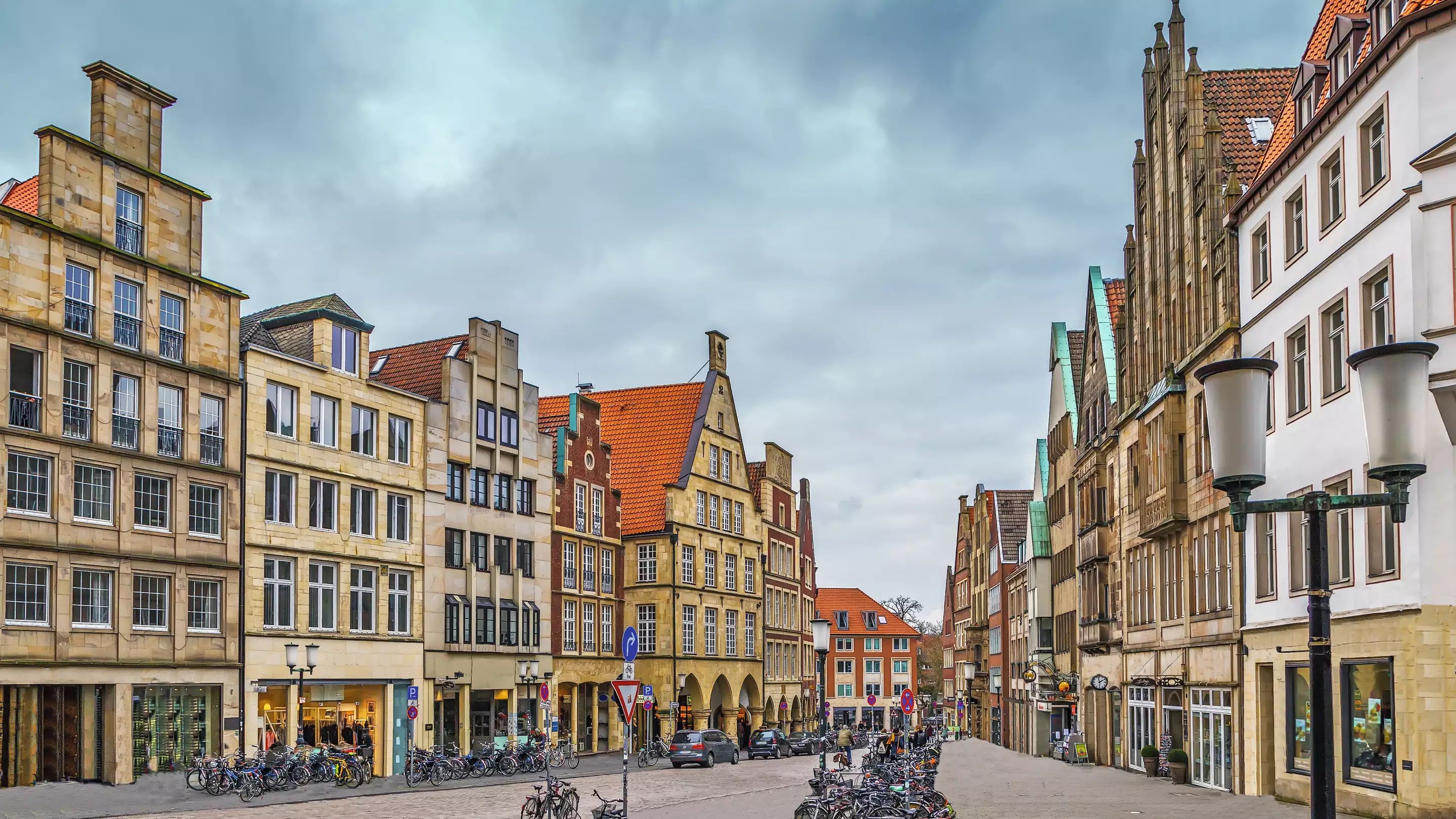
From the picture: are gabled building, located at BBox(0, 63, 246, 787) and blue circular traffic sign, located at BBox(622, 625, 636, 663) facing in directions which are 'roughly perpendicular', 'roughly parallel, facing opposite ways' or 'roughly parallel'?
roughly perpendicular

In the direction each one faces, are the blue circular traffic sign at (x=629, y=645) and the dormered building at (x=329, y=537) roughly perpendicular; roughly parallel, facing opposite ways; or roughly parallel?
roughly perpendicular

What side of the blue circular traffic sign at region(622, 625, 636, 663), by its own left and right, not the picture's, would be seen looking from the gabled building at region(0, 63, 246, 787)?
right

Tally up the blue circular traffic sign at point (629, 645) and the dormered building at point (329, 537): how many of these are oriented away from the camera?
0

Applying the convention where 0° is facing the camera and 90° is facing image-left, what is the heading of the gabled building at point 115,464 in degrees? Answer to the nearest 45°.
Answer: approximately 315°

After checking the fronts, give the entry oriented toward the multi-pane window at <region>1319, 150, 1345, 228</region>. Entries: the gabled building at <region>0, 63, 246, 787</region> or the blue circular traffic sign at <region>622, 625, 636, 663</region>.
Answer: the gabled building

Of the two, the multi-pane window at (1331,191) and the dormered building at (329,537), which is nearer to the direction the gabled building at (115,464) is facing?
the multi-pane window

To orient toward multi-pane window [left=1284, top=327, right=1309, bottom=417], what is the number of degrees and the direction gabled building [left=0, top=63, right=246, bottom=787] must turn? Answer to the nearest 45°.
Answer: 0° — it already faces it

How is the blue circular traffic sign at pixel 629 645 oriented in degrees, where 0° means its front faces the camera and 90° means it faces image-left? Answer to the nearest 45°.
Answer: approximately 45°

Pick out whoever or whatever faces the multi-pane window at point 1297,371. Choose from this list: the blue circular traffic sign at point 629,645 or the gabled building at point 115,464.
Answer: the gabled building
